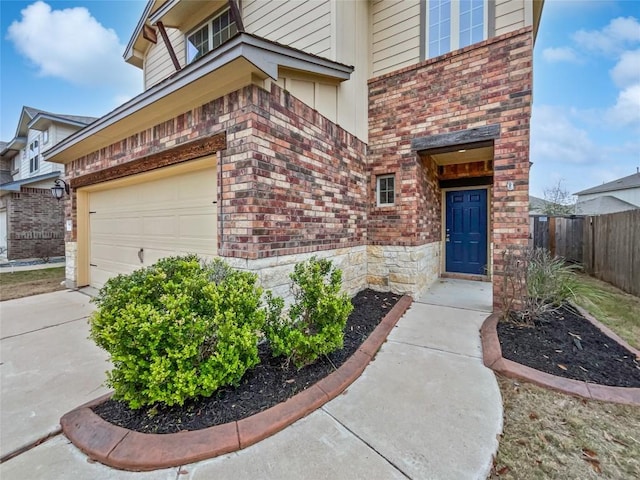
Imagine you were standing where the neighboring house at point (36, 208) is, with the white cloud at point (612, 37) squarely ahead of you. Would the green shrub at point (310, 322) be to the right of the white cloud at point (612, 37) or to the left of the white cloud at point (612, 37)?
right

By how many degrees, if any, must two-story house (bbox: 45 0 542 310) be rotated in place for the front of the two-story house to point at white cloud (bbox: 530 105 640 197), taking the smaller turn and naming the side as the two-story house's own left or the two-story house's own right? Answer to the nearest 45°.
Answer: approximately 180°

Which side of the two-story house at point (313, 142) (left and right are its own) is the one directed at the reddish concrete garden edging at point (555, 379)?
left

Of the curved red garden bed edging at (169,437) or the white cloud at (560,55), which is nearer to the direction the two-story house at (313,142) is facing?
the curved red garden bed edging

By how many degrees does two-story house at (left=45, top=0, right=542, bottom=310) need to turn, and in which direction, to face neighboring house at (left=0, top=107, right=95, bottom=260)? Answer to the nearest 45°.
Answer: approximately 90° to its right

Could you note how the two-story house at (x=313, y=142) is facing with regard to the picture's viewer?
facing the viewer and to the left of the viewer

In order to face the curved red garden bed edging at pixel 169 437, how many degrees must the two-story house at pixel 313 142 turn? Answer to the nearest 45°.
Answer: approximately 45° to its left

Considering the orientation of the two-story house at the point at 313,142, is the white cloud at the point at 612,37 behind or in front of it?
behind

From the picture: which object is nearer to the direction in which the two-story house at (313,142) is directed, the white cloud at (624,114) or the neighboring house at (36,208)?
the neighboring house

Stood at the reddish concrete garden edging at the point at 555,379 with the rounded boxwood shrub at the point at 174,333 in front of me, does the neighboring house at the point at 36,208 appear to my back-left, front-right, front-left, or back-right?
front-right

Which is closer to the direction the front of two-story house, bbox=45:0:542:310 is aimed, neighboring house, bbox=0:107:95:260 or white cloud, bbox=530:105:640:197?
the neighboring house

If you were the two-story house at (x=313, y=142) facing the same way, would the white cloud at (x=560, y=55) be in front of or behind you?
behind

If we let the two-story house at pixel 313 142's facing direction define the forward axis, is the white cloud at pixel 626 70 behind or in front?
behind

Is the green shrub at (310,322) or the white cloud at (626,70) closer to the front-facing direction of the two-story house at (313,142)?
the green shrub

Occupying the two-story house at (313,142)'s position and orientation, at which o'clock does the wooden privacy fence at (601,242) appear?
The wooden privacy fence is roughly at 7 o'clock from the two-story house.

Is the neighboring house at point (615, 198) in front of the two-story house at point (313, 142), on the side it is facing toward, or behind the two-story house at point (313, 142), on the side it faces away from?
behind
